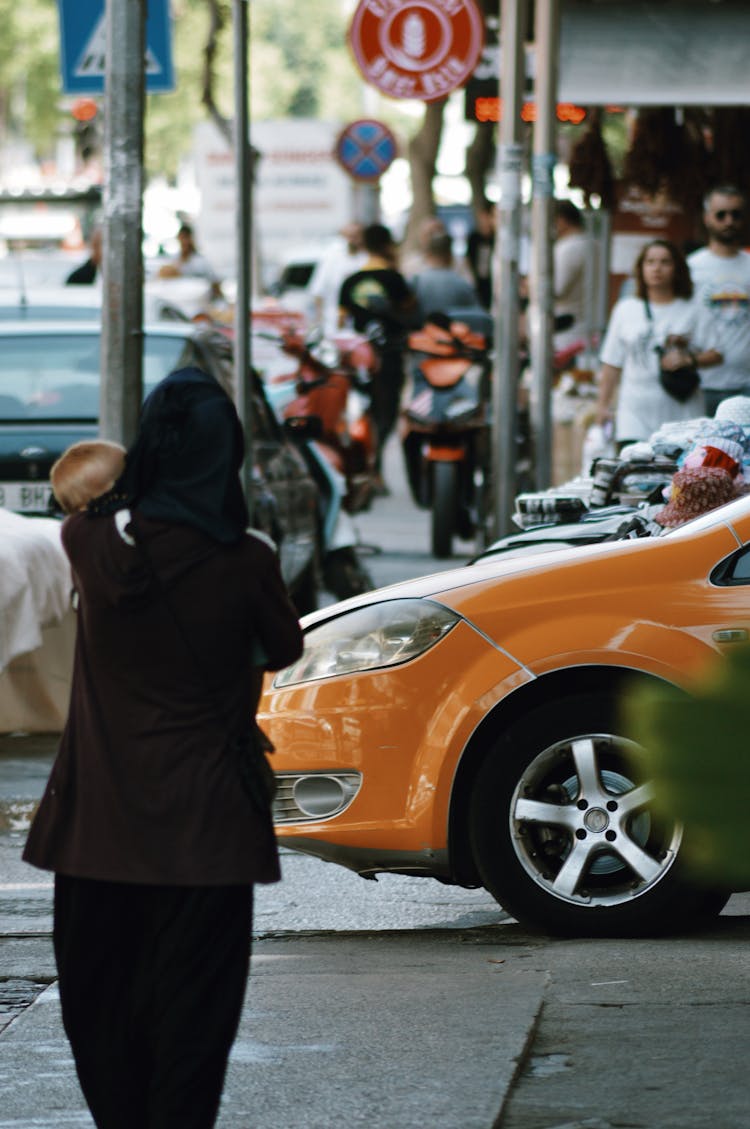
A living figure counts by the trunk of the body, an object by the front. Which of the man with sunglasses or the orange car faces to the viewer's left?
the orange car

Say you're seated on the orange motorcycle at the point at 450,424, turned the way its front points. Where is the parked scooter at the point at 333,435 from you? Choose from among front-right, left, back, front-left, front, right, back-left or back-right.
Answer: right

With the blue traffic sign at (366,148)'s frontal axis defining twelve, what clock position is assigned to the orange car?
The orange car is roughly at 12 o'clock from the blue traffic sign.

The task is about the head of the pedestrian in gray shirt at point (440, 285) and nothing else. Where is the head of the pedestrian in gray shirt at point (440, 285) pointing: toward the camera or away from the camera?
away from the camera

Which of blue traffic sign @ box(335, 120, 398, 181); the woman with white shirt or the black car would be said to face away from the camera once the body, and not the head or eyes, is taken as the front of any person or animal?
the black car

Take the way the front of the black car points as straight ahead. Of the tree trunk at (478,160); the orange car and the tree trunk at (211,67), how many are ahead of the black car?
2

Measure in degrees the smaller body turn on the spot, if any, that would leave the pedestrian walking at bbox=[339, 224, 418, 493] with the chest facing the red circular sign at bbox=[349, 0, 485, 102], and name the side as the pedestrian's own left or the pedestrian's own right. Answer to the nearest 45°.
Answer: approximately 180°

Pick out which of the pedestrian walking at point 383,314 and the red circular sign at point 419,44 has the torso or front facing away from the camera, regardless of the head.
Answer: the pedestrian walking

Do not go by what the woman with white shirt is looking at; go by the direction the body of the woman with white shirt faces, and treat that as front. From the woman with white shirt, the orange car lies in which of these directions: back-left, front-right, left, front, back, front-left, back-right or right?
front

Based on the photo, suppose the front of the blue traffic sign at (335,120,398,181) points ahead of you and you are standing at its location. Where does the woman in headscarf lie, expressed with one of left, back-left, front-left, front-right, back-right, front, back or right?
front

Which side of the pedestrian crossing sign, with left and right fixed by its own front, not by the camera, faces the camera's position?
front
